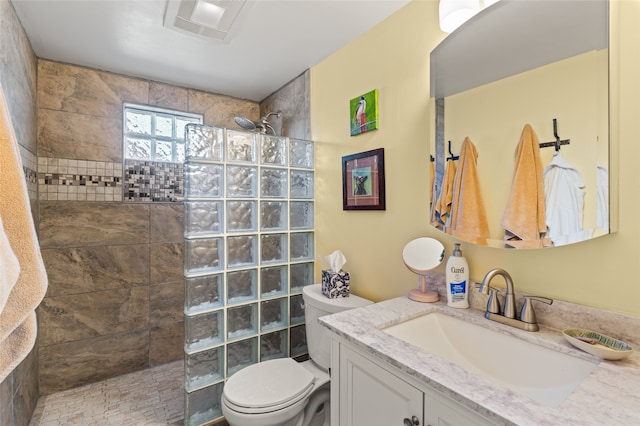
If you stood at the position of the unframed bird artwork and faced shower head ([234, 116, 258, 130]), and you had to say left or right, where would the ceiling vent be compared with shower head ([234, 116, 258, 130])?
left

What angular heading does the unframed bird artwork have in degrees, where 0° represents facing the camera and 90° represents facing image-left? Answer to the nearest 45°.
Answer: approximately 45°

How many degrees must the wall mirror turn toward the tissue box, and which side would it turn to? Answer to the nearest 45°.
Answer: approximately 45° to its right

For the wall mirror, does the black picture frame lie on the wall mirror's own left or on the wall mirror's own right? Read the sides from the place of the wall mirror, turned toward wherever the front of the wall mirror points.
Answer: on the wall mirror's own right

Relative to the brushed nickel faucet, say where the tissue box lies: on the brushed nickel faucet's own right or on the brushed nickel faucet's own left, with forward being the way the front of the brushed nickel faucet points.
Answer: on the brushed nickel faucet's own right

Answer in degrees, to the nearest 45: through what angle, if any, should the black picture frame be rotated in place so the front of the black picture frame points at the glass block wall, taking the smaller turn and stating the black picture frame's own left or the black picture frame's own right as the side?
approximately 45° to the black picture frame's own right

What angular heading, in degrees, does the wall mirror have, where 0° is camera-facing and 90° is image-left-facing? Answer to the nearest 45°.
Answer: approximately 45°

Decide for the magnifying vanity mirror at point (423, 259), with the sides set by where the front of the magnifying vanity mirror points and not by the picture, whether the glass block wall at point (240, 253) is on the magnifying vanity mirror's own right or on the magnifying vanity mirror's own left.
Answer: on the magnifying vanity mirror's own right
